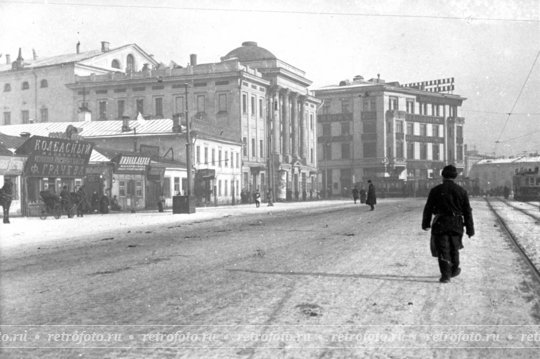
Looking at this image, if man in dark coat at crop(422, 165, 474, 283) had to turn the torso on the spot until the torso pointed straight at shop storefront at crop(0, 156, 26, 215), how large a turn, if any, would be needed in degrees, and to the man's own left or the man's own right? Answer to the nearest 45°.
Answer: approximately 45° to the man's own left

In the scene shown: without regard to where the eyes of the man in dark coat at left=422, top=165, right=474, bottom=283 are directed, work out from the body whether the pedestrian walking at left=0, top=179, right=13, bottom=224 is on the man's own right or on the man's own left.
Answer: on the man's own left

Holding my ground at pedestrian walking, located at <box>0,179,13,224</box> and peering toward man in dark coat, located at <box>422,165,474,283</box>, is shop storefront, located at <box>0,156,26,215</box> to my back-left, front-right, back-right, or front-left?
back-left

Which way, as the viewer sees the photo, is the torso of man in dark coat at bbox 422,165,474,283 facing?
away from the camera

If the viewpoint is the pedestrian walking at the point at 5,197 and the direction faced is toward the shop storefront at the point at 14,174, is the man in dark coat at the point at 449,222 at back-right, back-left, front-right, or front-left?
back-right
